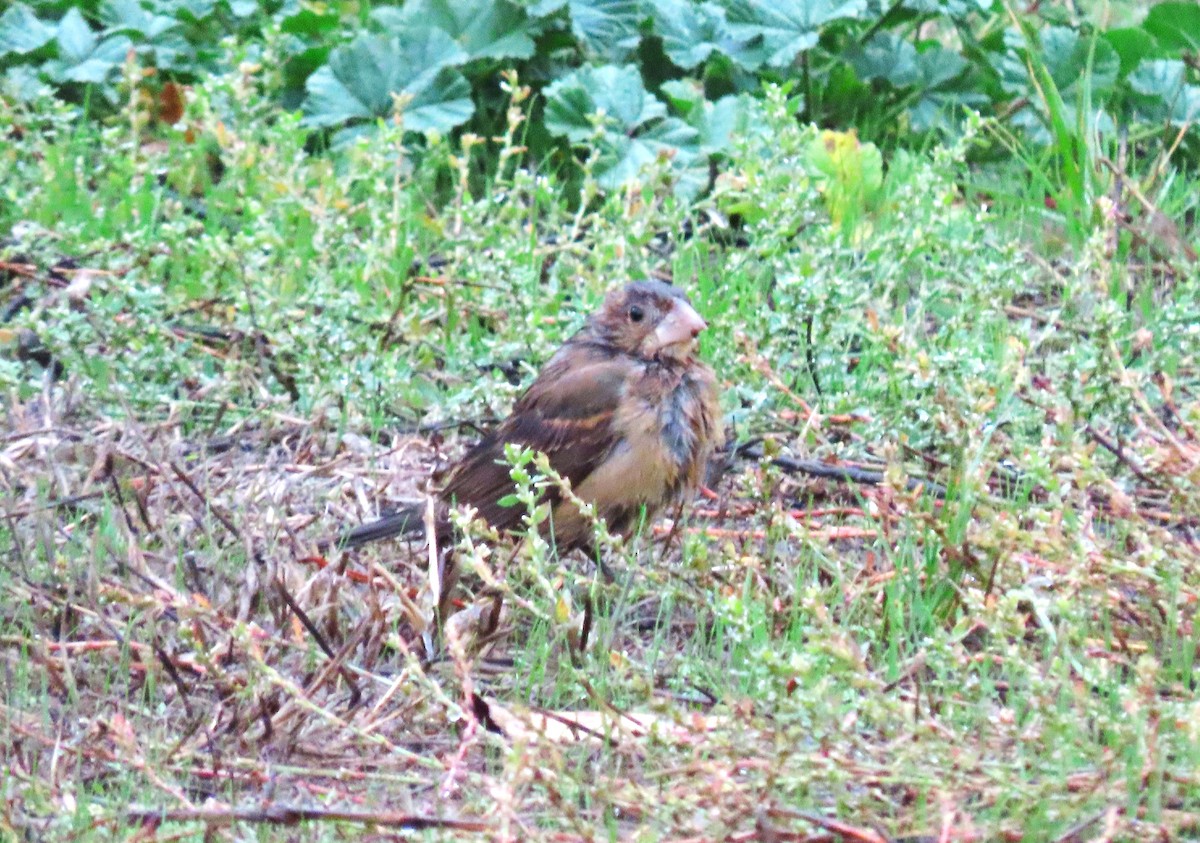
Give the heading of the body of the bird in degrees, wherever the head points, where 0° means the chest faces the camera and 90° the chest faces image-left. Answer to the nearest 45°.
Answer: approximately 315°

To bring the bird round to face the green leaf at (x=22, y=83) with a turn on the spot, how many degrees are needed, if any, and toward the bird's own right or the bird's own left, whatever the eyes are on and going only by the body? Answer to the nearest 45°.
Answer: approximately 180°

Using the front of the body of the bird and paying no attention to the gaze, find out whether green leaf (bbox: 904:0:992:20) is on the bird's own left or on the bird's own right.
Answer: on the bird's own left

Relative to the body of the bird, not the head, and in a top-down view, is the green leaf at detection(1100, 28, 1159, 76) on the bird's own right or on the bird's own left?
on the bird's own left
